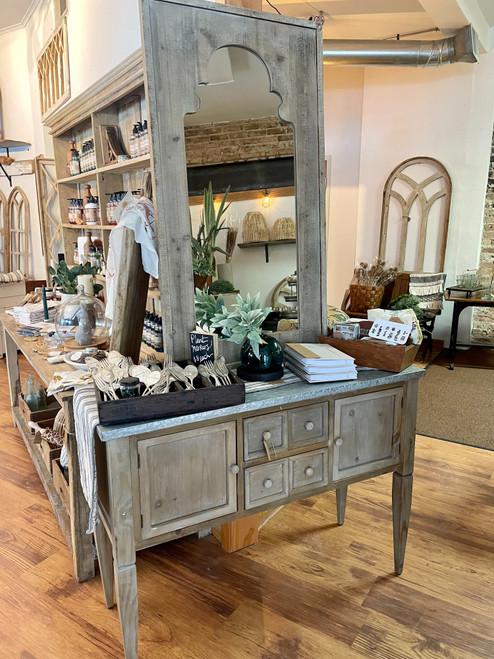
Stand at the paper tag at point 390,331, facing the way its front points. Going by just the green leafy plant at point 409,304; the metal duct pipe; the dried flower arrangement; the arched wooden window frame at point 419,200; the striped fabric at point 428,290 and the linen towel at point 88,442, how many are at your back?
5

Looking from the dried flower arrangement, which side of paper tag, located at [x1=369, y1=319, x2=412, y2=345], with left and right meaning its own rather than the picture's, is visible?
back

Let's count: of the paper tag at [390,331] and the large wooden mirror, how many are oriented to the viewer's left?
0

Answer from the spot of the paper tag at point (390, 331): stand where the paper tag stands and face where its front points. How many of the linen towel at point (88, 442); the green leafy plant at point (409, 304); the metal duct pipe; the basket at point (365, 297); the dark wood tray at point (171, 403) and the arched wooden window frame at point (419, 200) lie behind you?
4

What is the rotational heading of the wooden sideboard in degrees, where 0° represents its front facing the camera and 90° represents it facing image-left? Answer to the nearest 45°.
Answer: approximately 315°

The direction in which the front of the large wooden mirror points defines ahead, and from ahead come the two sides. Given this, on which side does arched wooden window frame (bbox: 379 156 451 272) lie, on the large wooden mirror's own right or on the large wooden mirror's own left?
on the large wooden mirror's own left

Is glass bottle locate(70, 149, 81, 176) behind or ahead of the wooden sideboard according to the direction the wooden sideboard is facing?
behind

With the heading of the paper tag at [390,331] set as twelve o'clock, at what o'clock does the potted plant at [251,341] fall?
The potted plant is roughly at 2 o'clock from the paper tag.

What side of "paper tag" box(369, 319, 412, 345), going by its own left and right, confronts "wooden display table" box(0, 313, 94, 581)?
right

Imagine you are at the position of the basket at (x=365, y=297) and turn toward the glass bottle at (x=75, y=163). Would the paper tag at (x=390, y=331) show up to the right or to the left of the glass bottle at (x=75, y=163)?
left

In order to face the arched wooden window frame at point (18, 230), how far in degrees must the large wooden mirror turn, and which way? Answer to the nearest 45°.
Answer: approximately 180°

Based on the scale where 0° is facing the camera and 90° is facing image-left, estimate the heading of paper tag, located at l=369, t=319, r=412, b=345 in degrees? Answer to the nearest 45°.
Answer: approximately 0°

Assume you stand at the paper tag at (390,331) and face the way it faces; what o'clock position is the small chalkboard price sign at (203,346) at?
The small chalkboard price sign is roughly at 2 o'clock from the paper tag.
